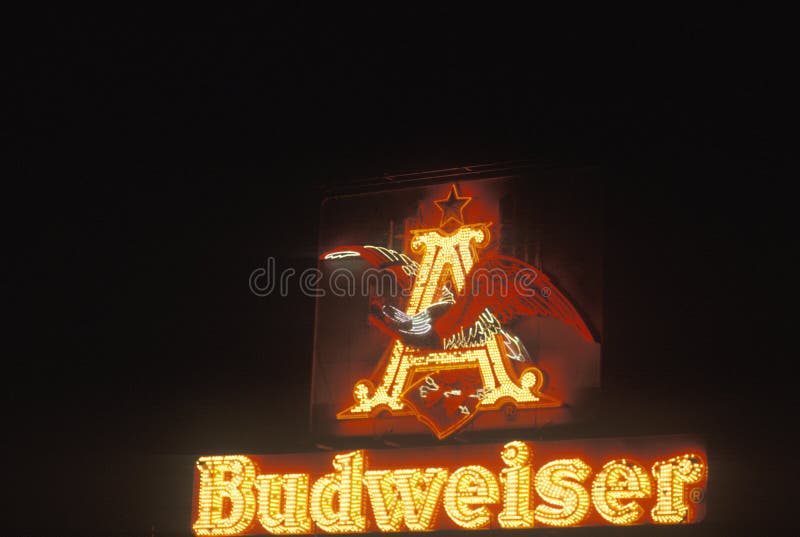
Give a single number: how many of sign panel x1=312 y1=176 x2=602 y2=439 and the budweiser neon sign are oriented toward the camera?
2

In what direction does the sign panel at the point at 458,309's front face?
toward the camera

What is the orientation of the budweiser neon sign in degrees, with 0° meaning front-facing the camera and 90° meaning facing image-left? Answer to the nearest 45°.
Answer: approximately 0°

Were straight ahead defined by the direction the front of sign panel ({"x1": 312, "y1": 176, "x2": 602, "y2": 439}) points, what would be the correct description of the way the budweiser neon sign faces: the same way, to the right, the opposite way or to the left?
the same way
